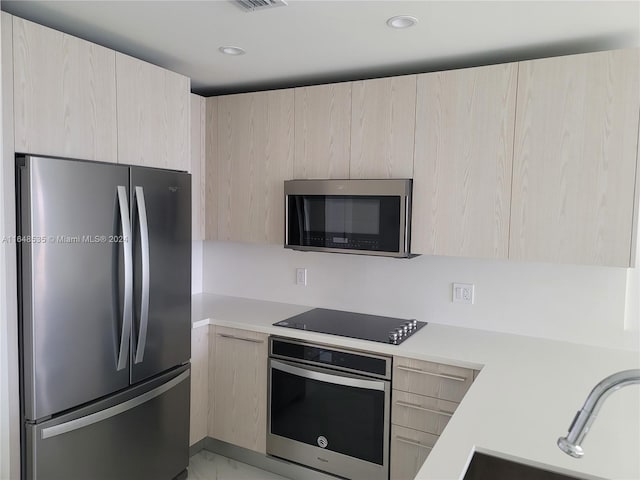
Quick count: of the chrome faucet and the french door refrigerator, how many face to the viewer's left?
1

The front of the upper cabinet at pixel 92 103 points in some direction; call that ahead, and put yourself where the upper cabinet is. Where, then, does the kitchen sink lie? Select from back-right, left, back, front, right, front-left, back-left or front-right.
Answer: front

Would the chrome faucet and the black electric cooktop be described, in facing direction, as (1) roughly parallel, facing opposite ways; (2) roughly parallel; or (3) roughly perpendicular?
roughly perpendicular

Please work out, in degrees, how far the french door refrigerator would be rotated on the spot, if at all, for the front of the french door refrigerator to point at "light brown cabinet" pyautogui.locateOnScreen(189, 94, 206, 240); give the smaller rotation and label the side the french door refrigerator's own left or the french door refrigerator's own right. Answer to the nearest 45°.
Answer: approximately 90° to the french door refrigerator's own left

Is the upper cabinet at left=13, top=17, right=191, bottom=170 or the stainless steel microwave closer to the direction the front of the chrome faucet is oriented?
the upper cabinet

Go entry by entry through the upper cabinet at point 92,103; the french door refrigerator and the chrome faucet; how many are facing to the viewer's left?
1

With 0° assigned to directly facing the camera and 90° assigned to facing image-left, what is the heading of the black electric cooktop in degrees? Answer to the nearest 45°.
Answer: approximately 45°

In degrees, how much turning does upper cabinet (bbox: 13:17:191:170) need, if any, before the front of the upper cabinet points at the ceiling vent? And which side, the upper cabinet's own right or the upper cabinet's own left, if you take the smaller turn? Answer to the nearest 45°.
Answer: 0° — it already faces it

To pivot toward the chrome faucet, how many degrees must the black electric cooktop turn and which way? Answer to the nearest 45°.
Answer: approximately 45° to its left

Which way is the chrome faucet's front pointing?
to the viewer's left

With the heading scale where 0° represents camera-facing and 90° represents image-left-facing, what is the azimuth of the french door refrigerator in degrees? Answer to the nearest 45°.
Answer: approximately 315°

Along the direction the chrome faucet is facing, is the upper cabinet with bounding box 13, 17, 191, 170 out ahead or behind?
ahead

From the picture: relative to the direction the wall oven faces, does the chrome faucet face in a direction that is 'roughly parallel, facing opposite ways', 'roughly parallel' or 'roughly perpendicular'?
roughly perpendicular

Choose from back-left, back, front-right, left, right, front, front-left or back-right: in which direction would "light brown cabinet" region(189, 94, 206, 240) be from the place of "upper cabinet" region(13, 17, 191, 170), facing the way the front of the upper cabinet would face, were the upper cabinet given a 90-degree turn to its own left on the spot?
front
